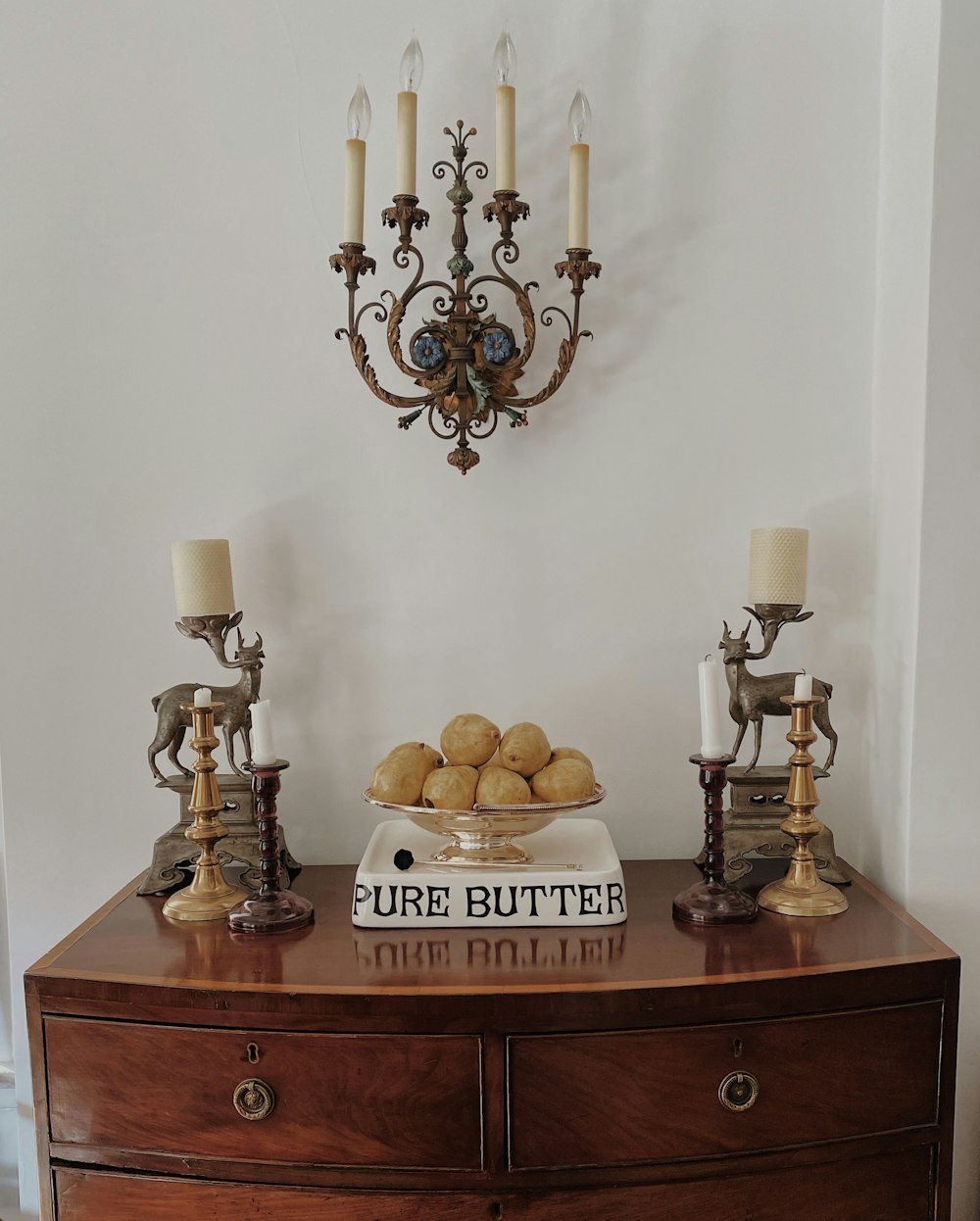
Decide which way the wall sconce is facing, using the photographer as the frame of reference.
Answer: facing the viewer

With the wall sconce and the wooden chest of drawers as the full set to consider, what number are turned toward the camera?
2

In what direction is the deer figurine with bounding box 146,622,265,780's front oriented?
to the viewer's right

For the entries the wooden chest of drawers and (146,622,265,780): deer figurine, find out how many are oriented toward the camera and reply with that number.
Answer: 1

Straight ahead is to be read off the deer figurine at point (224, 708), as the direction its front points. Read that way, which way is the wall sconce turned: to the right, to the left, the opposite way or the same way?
to the right

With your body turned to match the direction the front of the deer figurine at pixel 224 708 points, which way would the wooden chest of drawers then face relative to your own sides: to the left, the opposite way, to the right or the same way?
to the right

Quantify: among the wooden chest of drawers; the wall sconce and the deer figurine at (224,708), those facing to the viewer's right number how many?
1

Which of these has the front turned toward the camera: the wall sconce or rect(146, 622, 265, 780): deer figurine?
the wall sconce

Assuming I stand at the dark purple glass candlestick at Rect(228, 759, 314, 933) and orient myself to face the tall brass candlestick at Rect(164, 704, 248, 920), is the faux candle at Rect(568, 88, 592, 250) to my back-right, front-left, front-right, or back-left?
back-right
